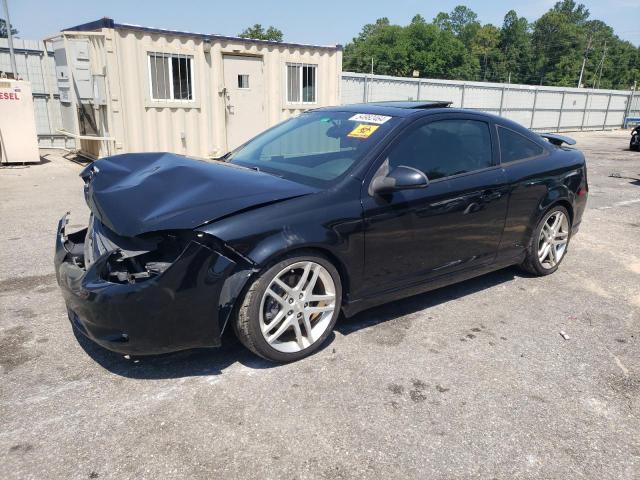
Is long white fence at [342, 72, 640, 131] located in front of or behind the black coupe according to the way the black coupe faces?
behind

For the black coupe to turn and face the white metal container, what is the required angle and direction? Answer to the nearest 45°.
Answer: approximately 90° to its right

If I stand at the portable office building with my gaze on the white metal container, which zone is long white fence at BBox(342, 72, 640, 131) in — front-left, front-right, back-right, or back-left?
back-right

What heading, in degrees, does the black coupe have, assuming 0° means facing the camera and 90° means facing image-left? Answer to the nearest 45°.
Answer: approximately 45°

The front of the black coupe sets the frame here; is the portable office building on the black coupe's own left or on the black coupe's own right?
on the black coupe's own right
